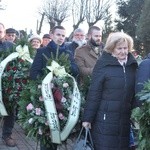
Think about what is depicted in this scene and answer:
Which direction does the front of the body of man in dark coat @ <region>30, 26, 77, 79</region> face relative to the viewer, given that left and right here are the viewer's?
facing the viewer and to the right of the viewer

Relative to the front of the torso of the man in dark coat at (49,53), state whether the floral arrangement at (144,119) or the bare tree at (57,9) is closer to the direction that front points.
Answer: the floral arrangement

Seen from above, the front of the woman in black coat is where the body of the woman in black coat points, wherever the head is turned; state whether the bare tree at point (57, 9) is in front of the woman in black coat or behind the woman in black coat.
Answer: behind

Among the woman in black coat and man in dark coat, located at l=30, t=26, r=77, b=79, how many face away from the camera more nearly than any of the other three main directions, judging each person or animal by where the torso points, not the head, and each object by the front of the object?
0

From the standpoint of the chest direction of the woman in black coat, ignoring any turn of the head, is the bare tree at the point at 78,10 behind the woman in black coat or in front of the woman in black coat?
behind

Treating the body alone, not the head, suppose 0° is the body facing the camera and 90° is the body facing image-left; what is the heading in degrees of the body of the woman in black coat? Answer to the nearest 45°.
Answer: approximately 315°

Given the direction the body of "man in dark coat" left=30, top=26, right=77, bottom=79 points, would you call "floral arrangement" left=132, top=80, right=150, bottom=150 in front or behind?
in front

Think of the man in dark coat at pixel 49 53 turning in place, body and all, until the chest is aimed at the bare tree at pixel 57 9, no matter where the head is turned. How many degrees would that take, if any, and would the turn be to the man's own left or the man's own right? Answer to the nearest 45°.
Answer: approximately 135° to the man's own left

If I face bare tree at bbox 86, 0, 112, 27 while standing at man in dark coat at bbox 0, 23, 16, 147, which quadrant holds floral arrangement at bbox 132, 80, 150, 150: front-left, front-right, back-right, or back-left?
back-right
